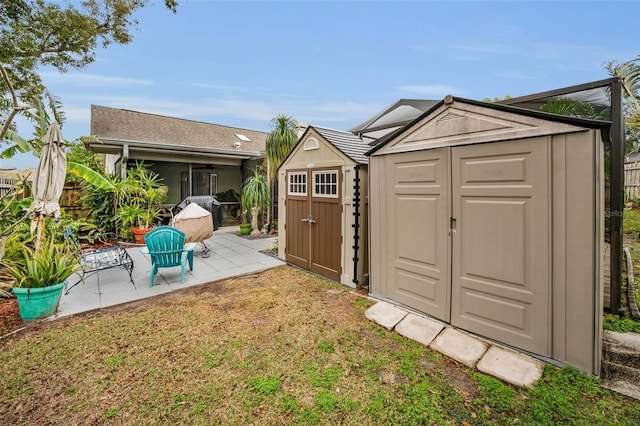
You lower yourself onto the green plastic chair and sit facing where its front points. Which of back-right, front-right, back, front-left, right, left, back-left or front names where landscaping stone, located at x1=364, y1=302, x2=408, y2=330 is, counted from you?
right

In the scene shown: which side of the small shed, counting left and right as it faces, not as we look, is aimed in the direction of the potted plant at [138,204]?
right

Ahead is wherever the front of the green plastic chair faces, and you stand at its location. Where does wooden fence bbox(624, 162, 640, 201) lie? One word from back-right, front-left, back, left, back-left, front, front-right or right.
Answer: front-right

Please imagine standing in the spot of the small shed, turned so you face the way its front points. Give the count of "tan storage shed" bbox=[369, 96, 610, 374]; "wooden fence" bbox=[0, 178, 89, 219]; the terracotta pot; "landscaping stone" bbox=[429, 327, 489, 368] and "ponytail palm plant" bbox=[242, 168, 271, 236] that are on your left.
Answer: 2

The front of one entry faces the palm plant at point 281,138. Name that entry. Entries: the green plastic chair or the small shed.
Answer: the green plastic chair

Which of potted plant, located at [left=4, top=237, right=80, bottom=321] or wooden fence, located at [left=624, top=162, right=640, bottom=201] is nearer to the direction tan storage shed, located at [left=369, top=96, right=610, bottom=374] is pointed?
the potted plant

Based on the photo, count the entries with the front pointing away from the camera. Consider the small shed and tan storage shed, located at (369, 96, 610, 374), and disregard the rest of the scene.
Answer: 0

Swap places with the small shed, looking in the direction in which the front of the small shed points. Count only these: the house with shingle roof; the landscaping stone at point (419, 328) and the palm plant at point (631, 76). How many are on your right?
1

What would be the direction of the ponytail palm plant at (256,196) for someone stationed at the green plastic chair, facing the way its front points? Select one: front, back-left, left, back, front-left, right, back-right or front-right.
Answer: front

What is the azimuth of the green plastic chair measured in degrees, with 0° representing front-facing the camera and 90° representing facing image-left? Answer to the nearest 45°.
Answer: approximately 225°

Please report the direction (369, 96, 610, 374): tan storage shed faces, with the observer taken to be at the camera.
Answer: facing the viewer and to the left of the viewer

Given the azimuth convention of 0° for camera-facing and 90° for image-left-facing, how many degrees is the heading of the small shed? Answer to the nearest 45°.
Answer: approximately 45°

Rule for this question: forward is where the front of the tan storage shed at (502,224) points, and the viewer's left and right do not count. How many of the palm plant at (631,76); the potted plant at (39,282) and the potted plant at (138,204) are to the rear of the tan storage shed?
1

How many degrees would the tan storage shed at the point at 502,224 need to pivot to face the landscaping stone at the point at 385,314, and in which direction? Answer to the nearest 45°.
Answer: approximately 45° to its right

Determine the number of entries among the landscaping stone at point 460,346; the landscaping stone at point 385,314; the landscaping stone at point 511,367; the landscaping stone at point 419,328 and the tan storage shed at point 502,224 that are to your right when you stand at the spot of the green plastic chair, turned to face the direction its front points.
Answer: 5

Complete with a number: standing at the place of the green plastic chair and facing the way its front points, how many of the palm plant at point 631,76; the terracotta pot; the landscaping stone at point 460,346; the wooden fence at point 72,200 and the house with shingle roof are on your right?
2
